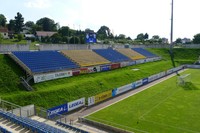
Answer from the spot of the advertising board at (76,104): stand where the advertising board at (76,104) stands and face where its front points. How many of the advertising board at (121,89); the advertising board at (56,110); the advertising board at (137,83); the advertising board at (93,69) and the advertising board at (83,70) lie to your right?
1

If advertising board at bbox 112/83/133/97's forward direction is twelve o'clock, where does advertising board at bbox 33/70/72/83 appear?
advertising board at bbox 33/70/72/83 is roughly at 4 o'clock from advertising board at bbox 112/83/133/97.

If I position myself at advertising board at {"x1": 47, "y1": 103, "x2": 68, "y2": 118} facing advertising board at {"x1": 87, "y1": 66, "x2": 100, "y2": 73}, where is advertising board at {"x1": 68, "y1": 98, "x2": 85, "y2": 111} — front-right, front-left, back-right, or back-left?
front-right

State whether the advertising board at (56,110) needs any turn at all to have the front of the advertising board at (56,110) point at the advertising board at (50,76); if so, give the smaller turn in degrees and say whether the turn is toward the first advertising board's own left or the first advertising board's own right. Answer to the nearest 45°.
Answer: approximately 135° to the first advertising board's own left

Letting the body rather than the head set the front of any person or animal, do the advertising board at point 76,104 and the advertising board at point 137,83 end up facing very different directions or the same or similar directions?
same or similar directions

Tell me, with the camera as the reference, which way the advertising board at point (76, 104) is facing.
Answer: facing the viewer and to the right of the viewer

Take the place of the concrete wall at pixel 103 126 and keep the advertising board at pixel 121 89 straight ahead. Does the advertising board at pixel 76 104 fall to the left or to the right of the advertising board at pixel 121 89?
left

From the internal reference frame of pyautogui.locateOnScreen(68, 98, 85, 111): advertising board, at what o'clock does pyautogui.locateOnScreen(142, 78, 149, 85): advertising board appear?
pyautogui.locateOnScreen(142, 78, 149, 85): advertising board is roughly at 9 o'clock from pyautogui.locateOnScreen(68, 98, 85, 111): advertising board.

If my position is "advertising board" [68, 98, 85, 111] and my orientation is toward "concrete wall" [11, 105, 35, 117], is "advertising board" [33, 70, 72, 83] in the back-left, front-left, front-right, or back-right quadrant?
back-right

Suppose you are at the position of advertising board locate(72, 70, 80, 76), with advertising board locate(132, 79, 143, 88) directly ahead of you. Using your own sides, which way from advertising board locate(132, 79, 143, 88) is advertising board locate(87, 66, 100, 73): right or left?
left

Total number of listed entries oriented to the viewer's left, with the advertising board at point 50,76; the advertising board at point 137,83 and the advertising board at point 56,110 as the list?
0

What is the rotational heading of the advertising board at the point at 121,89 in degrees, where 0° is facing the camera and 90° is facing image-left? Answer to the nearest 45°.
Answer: approximately 315°

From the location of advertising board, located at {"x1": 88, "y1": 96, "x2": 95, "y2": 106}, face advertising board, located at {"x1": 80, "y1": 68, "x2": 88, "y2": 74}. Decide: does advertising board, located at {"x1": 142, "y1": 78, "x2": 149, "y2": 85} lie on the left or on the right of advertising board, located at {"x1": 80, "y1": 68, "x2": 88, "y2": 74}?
right

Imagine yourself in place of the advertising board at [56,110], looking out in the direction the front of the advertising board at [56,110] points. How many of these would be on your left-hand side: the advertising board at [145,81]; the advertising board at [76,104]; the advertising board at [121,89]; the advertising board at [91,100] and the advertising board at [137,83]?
5

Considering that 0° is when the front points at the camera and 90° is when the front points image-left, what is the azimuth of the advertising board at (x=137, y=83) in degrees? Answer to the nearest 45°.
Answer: approximately 315°

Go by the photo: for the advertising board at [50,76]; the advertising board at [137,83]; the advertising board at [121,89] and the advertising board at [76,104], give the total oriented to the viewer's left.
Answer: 0

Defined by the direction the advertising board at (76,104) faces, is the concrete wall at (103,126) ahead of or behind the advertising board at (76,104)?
ahead

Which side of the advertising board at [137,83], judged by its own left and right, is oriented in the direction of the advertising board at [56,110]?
right
